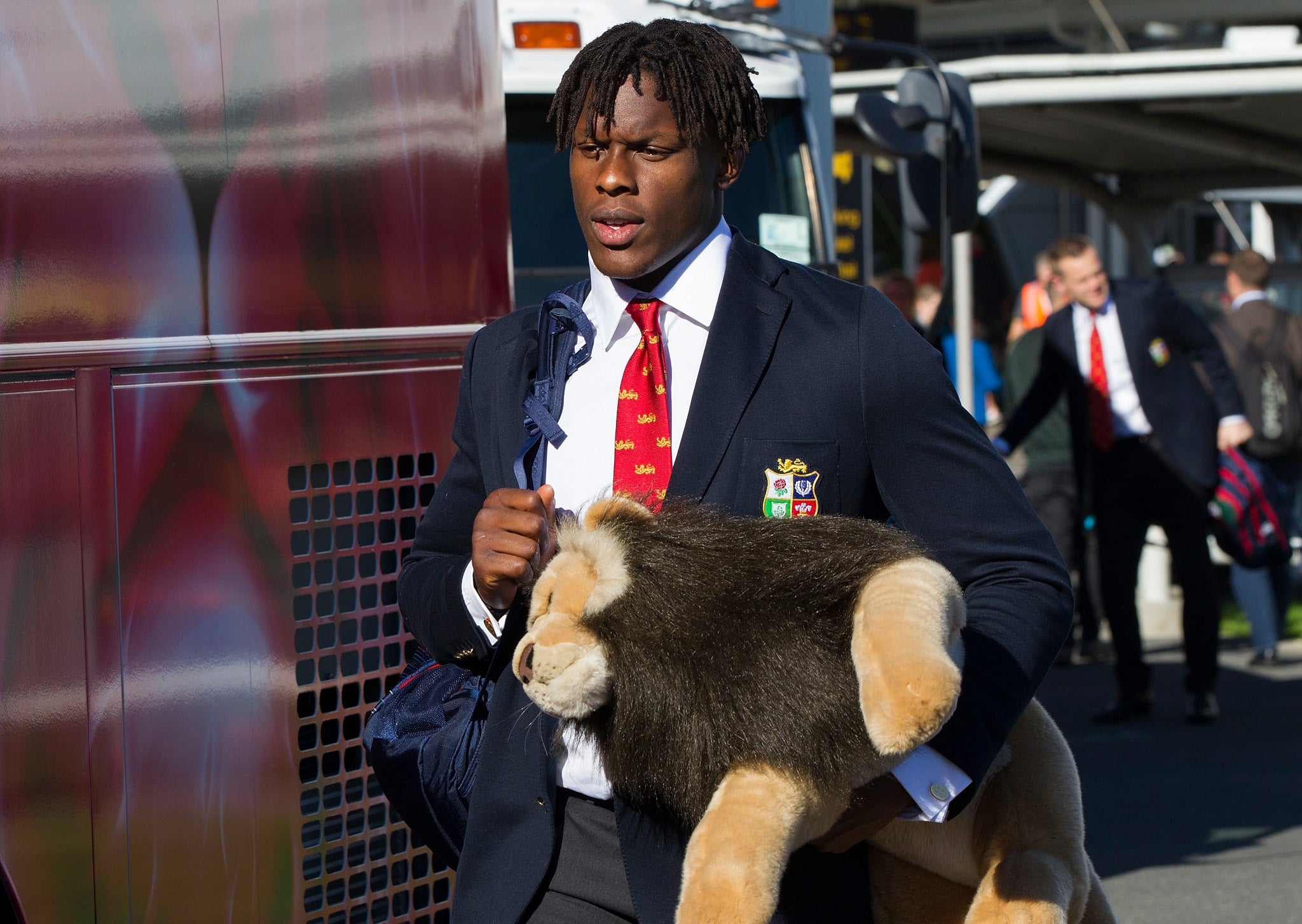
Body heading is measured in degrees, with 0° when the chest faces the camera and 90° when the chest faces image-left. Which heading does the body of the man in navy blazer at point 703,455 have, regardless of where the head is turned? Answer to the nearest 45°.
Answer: approximately 45°

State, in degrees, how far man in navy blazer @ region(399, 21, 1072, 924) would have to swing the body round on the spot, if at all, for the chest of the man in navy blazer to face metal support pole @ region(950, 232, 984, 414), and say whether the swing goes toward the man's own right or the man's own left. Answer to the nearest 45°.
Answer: approximately 135° to the man's own right

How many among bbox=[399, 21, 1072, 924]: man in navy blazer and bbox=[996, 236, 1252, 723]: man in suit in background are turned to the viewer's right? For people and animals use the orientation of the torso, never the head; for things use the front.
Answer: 0

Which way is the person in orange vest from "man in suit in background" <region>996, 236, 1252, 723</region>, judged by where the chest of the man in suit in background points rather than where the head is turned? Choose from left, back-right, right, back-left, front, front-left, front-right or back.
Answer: back-right

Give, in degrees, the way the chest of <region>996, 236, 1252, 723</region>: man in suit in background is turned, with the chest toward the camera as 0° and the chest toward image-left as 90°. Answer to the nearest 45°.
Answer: approximately 45°
